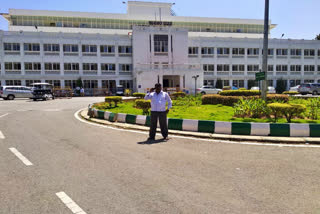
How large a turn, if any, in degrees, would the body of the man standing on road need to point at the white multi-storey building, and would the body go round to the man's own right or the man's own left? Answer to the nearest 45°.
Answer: approximately 180°

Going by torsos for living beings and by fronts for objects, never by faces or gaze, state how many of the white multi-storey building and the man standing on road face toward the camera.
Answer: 2

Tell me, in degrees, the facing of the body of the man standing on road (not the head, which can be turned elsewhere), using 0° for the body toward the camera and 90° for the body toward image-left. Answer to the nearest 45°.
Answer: approximately 0°

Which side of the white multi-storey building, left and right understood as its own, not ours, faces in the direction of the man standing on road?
front

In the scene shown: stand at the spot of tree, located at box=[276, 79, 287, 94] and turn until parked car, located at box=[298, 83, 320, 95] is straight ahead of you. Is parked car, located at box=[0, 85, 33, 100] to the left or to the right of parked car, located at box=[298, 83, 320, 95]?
right

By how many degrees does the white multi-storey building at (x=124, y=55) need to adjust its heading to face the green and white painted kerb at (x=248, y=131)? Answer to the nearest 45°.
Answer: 0° — it already faces it

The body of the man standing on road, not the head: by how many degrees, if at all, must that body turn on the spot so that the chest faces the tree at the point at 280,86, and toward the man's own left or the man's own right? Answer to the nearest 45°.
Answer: approximately 135° to the man's own left

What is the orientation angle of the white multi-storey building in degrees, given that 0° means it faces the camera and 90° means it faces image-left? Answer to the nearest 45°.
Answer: approximately 0°
